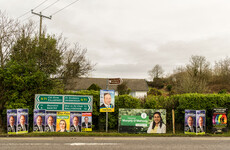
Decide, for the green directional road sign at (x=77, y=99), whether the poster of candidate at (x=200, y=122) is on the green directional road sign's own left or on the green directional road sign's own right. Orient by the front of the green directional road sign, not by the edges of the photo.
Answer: on the green directional road sign's own left

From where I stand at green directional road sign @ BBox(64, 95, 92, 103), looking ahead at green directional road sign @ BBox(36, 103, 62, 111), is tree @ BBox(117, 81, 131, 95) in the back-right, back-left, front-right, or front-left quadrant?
back-right

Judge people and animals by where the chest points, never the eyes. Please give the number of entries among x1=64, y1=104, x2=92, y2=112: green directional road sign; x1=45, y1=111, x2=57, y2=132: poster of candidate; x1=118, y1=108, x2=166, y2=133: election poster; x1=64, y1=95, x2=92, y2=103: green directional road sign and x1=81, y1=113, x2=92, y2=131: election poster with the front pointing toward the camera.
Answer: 5

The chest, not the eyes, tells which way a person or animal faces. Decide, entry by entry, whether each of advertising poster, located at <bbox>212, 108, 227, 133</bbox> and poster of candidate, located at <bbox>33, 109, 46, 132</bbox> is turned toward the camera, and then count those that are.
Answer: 2

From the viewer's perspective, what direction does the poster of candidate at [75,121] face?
toward the camera

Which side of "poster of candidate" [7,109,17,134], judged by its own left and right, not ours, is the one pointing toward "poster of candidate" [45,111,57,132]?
left

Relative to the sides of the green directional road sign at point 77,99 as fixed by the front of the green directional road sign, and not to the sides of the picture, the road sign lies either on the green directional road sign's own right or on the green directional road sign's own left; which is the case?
on the green directional road sign's own left

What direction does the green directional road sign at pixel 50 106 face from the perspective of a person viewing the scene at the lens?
facing the viewer

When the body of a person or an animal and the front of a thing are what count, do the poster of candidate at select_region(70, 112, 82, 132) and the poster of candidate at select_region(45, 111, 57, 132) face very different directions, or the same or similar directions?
same or similar directions
